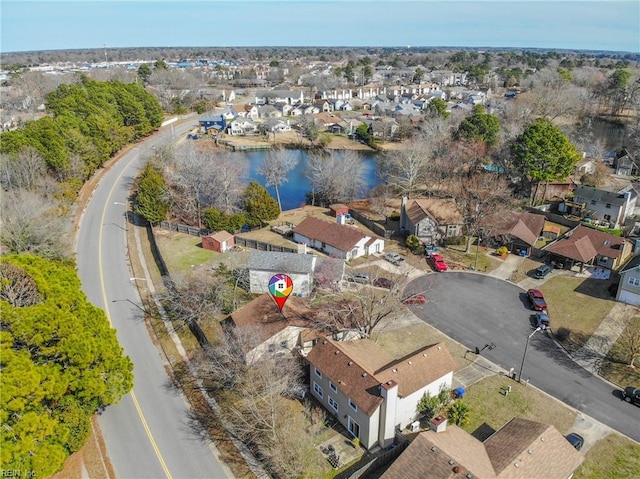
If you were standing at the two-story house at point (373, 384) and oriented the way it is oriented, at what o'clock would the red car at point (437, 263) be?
The red car is roughly at 11 o'clock from the two-story house.

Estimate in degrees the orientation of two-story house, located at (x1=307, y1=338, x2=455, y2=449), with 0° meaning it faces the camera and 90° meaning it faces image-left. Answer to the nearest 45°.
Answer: approximately 225°

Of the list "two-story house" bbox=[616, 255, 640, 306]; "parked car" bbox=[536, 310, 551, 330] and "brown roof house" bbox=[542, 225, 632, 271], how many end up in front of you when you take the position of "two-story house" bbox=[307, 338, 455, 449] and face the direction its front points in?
3

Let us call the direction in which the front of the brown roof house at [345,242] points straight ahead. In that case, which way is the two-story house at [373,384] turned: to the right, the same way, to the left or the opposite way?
to the left

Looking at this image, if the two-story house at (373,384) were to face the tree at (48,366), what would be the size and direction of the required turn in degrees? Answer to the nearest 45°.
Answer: approximately 135° to its left

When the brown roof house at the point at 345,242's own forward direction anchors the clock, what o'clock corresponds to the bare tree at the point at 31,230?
The bare tree is roughly at 4 o'clock from the brown roof house.

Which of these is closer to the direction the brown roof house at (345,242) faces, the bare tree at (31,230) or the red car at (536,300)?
the red car

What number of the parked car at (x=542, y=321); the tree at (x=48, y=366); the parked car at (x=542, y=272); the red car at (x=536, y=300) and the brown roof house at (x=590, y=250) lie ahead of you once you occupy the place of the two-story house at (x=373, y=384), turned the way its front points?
4
